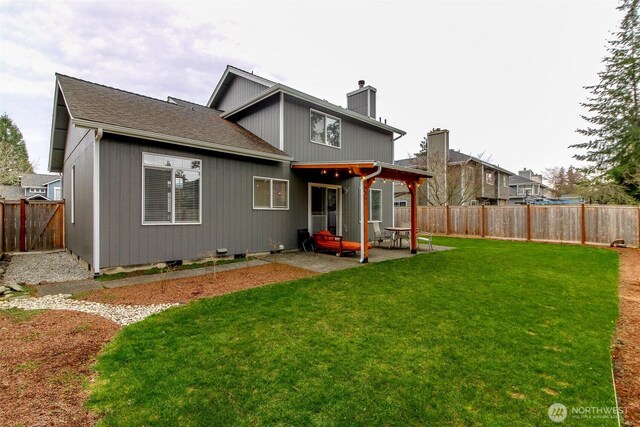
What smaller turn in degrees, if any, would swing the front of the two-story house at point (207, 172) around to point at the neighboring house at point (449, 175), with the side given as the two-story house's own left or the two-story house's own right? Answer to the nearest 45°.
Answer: approximately 90° to the two-story house's own right

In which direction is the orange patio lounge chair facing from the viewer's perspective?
to the viewer's right

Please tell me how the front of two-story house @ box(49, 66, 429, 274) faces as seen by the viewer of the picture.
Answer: facing away from the viewer and to the left of the viewer

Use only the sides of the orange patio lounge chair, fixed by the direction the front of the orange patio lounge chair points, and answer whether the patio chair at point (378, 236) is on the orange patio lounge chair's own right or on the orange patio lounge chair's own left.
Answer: on the orange patio lounge chair's own left

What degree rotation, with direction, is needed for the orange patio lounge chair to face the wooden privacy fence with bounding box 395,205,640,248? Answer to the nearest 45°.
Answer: approximately 45° to its left

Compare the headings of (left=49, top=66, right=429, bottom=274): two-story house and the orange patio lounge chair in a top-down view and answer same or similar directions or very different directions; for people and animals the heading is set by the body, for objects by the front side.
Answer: very different directions

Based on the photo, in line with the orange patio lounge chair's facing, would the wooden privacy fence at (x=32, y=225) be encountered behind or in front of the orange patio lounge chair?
behind

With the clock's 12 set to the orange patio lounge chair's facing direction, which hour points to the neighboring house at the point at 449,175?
The neighboring house is roughly at 10 o'clock from the orange patio lounge chair.

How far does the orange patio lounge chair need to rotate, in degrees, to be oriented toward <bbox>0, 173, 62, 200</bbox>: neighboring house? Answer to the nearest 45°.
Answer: approximately 135° to its left

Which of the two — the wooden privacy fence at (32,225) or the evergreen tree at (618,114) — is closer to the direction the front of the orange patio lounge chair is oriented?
the evergreen tree
